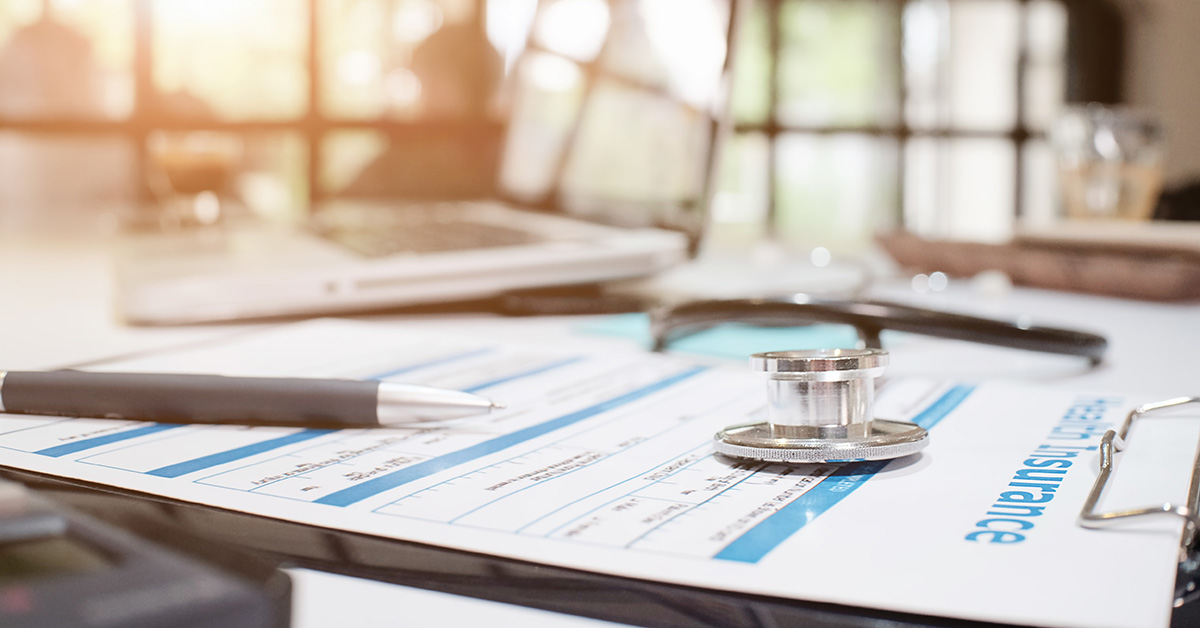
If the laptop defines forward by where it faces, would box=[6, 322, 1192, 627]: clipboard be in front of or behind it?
in front

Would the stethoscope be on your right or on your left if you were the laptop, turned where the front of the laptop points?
on your left

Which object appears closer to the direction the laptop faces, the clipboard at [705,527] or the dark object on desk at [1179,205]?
the clipboard

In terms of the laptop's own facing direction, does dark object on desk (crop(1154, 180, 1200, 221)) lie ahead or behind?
behind

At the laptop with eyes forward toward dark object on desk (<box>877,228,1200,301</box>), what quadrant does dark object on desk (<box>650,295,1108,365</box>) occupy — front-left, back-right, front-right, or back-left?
front-right
